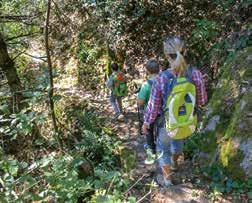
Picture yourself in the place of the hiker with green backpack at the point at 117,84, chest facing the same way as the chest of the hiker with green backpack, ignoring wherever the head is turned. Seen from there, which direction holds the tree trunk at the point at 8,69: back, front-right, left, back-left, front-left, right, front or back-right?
left

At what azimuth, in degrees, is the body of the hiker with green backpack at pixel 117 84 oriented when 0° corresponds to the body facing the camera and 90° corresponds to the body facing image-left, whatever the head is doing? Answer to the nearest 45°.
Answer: approximately 135°

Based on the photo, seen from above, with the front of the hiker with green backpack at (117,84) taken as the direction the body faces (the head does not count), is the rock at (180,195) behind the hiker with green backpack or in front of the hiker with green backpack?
behind

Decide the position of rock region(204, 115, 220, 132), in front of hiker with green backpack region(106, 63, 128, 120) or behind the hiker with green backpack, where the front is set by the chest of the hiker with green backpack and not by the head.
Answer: behind

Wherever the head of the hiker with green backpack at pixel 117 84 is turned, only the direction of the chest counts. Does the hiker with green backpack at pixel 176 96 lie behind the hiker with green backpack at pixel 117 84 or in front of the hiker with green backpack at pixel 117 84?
behind
